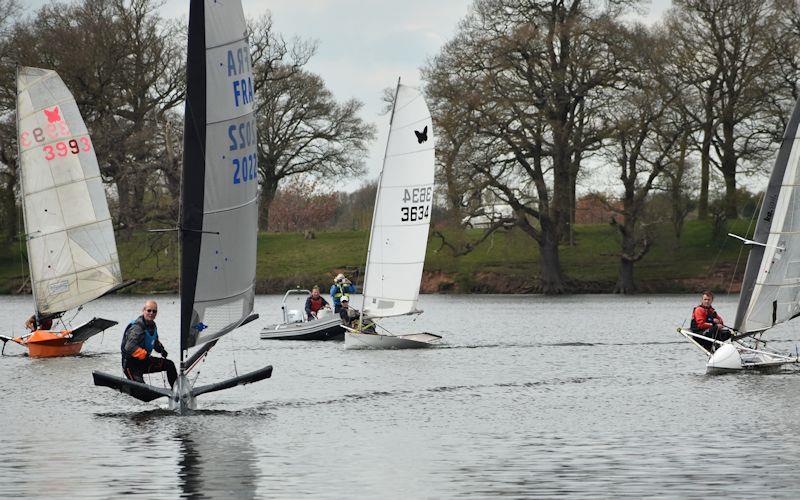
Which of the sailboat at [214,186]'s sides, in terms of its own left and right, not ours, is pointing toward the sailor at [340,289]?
back

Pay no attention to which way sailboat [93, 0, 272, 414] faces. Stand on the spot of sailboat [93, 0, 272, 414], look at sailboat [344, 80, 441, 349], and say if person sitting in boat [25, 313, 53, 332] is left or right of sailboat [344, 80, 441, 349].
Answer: left

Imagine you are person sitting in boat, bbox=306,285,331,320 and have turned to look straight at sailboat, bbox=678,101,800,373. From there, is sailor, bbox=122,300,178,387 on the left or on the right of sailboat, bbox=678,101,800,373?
right

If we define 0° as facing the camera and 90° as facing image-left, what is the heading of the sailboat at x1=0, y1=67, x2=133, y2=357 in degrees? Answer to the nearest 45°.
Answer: approximately 45°

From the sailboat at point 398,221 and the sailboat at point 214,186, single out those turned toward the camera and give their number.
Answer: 1

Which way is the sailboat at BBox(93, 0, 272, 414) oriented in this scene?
toward the camera
